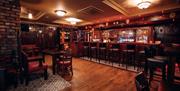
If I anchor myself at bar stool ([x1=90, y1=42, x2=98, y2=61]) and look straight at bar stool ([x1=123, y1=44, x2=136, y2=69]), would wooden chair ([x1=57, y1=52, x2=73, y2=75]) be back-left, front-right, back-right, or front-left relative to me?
front-right

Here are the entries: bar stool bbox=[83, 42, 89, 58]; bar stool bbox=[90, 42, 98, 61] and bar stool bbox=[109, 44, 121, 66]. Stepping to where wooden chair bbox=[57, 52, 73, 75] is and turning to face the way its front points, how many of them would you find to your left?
0

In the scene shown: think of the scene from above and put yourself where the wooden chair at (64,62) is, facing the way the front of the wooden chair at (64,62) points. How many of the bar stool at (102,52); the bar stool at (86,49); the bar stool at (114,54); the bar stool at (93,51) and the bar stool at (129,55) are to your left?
0

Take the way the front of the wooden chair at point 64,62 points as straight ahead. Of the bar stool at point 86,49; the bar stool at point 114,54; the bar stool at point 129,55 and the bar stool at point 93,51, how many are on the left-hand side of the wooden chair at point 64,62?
0

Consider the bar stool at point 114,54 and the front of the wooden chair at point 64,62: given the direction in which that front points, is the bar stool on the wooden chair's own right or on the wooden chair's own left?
on the wooden chair's own right

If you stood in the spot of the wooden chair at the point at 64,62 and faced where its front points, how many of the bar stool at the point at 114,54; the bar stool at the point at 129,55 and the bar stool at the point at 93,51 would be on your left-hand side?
0

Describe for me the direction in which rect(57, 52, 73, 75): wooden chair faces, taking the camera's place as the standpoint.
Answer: facing away from the viewer and to the left of the viewer

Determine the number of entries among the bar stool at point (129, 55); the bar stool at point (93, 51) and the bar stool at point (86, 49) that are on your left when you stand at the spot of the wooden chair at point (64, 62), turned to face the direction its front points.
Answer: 0

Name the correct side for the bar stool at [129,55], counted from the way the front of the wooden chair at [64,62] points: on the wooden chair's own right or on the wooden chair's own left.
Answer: on the wooden chair's own right

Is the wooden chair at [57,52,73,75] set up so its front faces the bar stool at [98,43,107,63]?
no

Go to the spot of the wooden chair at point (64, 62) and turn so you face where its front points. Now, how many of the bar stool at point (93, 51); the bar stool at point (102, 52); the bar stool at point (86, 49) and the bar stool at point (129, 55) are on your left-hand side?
0

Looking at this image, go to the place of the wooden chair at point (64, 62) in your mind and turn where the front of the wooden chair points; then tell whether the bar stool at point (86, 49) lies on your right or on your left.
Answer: on your right

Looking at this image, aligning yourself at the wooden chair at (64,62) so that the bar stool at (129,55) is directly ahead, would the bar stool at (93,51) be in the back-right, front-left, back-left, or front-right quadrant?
front-left
